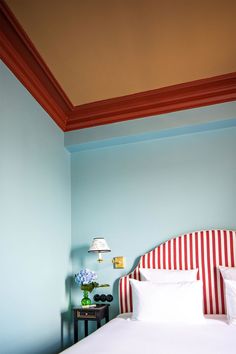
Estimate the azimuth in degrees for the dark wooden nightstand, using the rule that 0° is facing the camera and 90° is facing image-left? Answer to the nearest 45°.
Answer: approximately 0°

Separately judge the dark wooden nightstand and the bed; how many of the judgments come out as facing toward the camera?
2

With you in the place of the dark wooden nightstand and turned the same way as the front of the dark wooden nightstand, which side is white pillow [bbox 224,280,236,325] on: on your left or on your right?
on your left

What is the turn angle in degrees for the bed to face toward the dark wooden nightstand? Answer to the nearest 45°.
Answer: approximately 135° to its right

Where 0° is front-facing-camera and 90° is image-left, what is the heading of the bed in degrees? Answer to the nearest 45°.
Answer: approximately 0°
